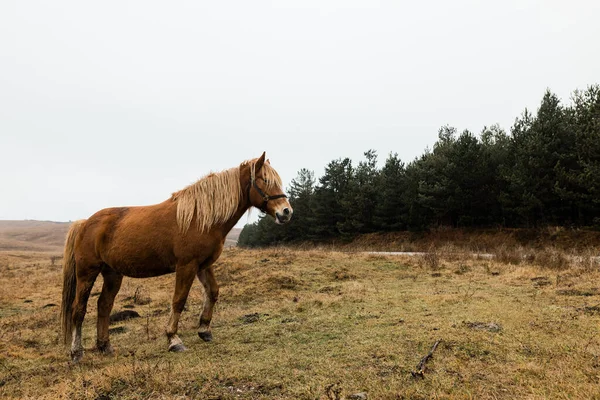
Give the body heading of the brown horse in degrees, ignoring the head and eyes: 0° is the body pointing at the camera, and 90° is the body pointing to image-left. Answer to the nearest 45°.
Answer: approximately 270°
